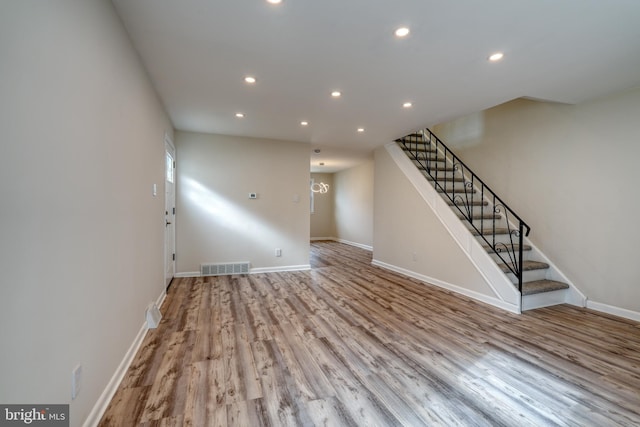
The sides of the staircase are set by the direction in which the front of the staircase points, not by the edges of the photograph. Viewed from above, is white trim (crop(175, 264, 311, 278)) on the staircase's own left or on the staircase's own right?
on the staircase's own right

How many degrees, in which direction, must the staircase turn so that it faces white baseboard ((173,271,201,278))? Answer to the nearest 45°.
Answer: approximately 90° to its right

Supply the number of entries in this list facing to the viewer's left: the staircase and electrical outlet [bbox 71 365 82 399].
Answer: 0

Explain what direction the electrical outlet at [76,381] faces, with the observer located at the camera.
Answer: facing the viewer and to the right of the viewer

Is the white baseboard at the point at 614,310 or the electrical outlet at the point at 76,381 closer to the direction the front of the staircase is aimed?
the white baseboard

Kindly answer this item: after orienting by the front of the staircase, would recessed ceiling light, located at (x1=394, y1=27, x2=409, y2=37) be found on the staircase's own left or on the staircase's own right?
on the staircase's own right

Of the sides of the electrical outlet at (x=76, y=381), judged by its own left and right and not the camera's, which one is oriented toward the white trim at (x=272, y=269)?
left

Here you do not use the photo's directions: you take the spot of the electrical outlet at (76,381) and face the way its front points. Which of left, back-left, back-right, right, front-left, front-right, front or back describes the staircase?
front-left

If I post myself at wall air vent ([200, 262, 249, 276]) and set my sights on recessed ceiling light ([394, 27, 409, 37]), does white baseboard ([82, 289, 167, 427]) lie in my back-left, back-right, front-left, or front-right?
front-right

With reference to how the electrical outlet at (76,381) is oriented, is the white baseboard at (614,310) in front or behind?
in front

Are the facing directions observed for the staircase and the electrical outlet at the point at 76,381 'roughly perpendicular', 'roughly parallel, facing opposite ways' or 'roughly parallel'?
roughly perpendicular
